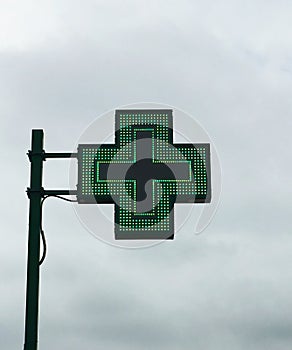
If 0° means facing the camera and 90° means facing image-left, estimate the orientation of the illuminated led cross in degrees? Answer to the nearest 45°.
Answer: approximately 0°

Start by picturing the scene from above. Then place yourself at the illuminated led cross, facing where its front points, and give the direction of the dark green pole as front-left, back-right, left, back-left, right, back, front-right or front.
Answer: right
